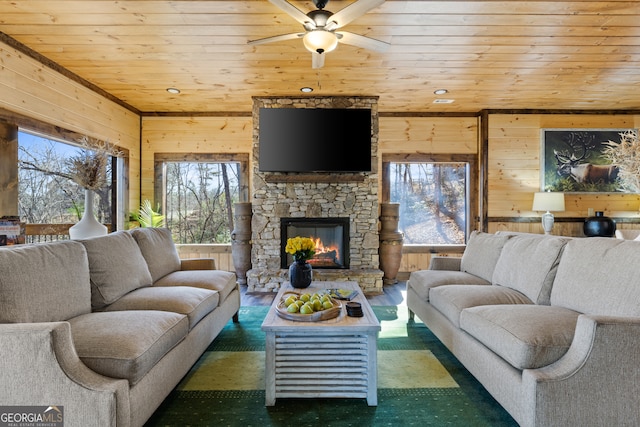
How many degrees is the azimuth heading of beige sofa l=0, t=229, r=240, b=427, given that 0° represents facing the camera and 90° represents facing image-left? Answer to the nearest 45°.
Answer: approximately 315°

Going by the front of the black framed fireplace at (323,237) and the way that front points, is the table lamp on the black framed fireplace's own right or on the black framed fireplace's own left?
on the black framed fireplace's own left

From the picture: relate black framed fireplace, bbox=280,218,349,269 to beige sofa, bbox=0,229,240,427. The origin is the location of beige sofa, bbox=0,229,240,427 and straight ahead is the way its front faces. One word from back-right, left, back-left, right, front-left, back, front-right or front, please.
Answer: left

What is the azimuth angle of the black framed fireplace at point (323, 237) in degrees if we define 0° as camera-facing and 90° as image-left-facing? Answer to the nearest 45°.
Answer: approximately 0°

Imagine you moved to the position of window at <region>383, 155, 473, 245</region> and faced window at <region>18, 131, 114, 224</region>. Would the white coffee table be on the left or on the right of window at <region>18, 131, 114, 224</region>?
left

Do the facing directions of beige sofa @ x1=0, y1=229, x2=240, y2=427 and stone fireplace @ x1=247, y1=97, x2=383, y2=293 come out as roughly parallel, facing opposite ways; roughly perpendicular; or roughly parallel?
roughly perpendicular

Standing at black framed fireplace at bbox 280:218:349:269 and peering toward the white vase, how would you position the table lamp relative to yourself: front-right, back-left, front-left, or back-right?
back-left

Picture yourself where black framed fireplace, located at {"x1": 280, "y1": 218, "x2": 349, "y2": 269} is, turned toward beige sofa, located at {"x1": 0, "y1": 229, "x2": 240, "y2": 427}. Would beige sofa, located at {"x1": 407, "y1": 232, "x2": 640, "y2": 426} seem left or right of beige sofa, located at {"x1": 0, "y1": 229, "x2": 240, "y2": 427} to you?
left

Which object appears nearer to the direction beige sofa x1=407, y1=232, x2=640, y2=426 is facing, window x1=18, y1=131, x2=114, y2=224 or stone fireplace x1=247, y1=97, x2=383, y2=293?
the window

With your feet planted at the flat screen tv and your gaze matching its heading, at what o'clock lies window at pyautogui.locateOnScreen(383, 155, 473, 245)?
The window is roughly at 8 o'clock from the flat screen tv.

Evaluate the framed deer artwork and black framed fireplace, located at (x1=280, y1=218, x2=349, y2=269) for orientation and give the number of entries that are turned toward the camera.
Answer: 2

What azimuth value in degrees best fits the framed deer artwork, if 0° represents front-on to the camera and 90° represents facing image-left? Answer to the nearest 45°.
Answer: approximately 0°

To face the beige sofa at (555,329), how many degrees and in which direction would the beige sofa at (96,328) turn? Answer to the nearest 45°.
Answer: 0° — it already faces it
